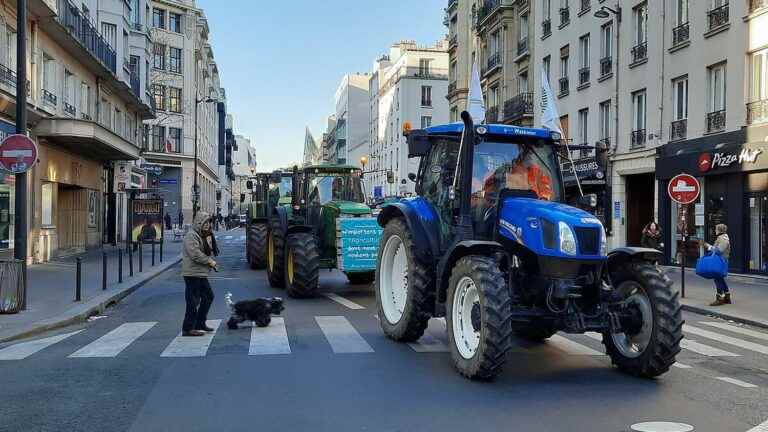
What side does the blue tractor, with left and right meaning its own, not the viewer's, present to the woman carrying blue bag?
left

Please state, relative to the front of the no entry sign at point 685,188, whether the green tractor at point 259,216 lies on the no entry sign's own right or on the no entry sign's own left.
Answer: on the no entry sign's own right

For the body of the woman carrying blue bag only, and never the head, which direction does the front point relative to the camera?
to the viewer's left

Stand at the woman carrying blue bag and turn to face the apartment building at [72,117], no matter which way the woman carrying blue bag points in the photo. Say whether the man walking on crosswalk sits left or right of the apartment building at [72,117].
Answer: left

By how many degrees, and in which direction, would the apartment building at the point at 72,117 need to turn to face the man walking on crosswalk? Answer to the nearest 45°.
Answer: approximately 45° to its right

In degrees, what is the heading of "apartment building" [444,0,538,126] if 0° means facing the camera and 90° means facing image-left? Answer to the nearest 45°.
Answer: approximately 45°

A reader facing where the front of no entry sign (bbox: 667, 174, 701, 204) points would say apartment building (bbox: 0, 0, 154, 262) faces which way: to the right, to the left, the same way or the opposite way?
to the left

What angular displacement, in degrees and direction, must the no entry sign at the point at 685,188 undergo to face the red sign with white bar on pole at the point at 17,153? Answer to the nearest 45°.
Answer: approximately 45° to its right
